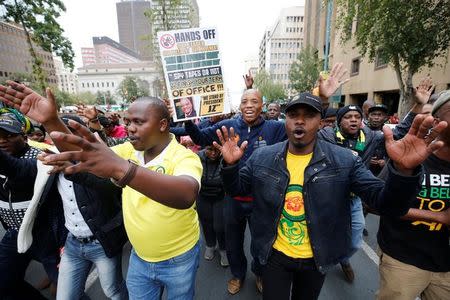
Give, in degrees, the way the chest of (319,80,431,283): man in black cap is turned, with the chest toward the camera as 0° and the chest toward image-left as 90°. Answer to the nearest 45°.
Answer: approximately 0°

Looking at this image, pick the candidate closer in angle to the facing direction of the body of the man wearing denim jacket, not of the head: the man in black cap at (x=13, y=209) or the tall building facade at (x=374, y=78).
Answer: the man in black cap

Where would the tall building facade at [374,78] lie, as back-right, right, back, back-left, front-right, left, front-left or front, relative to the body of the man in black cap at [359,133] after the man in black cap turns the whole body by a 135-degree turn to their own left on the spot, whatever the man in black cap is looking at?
front-left

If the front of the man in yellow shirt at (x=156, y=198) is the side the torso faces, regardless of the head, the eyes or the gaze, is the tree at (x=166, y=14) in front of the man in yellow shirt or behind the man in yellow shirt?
behind

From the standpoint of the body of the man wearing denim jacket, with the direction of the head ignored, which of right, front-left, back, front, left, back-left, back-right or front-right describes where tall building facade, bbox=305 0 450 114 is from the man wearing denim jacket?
back

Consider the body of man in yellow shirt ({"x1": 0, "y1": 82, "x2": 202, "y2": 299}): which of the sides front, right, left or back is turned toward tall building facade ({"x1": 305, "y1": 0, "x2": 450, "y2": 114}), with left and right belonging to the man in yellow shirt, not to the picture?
back

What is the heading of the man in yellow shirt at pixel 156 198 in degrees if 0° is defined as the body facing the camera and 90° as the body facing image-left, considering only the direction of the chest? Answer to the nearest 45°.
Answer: approximately 45°

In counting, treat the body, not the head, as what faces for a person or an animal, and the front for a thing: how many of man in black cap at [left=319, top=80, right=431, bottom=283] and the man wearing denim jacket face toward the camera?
2

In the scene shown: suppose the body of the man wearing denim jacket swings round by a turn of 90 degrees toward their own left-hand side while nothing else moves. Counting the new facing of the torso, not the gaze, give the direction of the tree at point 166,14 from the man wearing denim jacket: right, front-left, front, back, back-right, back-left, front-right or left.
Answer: back-left

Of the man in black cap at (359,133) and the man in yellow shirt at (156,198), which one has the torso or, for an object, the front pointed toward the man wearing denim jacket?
the man in black cap

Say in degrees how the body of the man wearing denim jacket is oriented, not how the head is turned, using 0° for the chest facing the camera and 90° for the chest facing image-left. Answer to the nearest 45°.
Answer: approximately 0°

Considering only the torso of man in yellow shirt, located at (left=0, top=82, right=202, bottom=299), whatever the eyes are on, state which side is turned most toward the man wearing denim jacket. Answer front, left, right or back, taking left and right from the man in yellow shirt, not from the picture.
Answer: left

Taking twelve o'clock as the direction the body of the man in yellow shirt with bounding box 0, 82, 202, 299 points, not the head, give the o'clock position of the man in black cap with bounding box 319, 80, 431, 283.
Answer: The man in black cap is roughly at 7 o'clock from the man in yellow shirt.

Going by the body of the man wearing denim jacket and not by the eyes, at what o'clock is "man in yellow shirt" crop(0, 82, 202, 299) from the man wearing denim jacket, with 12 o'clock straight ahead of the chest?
The man in yellow shirt is roughly at 2 o'clock from the man wearing denim jacket.
